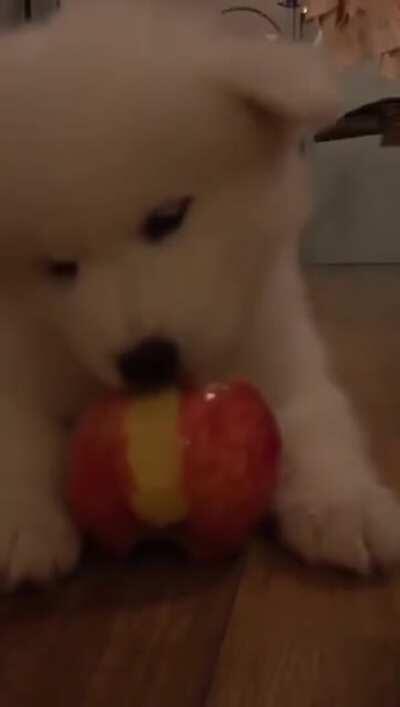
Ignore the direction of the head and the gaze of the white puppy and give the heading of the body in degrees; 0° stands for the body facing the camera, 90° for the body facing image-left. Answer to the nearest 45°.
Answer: approximately 0°
